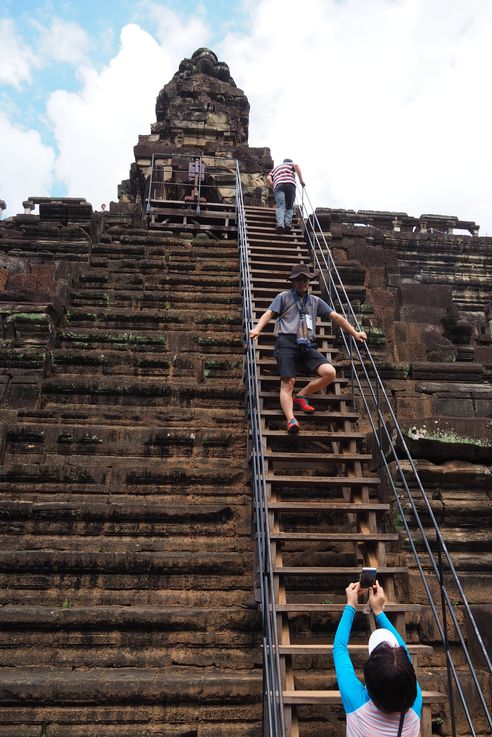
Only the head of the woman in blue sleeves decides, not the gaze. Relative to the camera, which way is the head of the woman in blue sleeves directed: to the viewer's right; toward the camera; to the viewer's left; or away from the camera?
away from the camera

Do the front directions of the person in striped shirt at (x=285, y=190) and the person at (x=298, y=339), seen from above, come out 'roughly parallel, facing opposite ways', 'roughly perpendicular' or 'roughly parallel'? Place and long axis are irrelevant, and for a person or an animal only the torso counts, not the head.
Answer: roughly parallel, facing opposite ways

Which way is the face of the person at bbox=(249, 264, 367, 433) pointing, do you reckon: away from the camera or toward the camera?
toward the camera

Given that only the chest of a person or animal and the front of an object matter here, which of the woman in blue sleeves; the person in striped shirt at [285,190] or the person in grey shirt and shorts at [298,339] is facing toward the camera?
the person in grey shirt and shorts

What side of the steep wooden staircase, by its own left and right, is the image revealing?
front

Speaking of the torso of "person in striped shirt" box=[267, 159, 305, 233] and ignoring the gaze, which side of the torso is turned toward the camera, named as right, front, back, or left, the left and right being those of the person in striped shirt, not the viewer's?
back

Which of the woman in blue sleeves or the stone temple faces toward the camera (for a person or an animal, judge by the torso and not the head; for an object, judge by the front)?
the stone temple

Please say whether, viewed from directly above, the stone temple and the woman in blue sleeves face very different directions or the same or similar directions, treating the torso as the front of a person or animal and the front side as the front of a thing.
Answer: very different directions

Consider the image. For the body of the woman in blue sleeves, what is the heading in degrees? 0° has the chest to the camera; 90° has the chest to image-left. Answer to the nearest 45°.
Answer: approximately 180°

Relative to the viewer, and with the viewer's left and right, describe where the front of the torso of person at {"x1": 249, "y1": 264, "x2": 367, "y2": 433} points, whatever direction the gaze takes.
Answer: facing the viewer
